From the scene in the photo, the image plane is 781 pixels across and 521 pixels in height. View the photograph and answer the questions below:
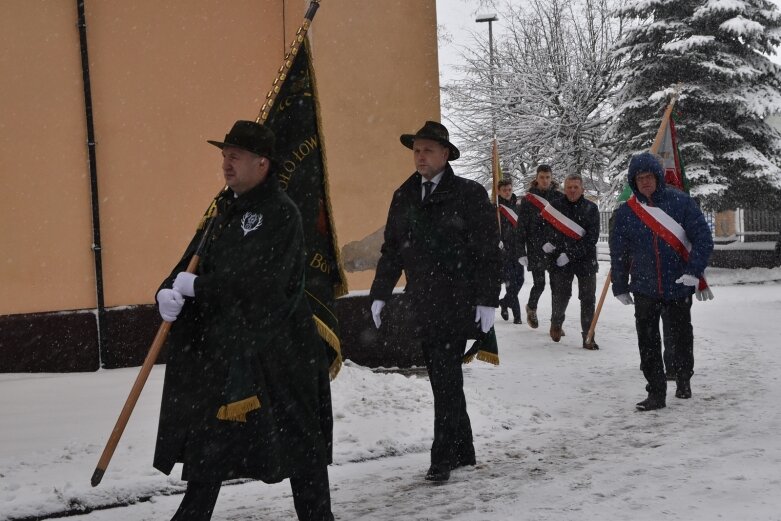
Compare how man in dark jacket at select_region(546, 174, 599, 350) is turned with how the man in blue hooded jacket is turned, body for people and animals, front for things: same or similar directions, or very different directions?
same or similar directions

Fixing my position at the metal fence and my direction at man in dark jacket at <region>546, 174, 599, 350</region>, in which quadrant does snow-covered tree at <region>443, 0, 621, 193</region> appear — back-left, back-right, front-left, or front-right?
back-right

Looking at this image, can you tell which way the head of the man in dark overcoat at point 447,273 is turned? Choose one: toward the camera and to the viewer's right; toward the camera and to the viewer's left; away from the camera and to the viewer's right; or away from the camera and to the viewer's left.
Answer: toward the camera and to the viewer's left

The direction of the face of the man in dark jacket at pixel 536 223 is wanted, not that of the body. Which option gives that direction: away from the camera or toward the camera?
toward the camera

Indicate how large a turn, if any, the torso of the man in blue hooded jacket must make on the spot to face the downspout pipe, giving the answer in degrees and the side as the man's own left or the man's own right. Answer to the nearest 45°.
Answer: approximately 90° to the man's own right

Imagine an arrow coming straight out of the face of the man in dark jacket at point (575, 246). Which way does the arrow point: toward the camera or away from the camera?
toward the camera

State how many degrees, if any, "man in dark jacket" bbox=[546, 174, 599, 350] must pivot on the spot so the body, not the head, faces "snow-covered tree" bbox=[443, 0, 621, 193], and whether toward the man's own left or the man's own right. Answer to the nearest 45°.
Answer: approximately 180°

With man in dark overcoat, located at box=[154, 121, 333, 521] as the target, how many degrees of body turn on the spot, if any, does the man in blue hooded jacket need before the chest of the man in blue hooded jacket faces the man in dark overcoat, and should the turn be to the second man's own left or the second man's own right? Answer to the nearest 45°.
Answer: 0° — they already face them

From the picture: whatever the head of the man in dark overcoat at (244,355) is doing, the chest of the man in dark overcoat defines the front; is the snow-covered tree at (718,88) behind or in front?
behind

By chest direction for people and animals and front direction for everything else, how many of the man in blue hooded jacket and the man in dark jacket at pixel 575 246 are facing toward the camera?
2

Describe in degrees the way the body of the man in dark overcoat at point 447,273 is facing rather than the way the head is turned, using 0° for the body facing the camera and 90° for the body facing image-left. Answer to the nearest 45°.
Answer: approximately 45°

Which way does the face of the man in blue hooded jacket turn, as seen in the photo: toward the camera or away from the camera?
toward the camera

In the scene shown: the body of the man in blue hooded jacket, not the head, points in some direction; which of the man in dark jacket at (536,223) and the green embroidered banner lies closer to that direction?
the green embroidered banner

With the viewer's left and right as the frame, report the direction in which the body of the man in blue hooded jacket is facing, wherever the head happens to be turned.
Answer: facing the viewer

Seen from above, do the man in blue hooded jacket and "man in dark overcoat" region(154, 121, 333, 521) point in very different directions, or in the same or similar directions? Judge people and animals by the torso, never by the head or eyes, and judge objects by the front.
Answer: same or similar directions

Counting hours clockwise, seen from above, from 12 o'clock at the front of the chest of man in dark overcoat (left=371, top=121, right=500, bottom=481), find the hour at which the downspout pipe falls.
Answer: The downspout pipe is roughly at 3 o'clock from the man in dark overcoat.

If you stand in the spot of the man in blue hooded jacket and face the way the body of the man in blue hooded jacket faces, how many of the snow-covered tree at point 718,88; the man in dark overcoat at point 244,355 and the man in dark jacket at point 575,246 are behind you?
2

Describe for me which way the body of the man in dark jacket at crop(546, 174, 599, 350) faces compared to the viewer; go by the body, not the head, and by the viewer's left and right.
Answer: facing the viewer
